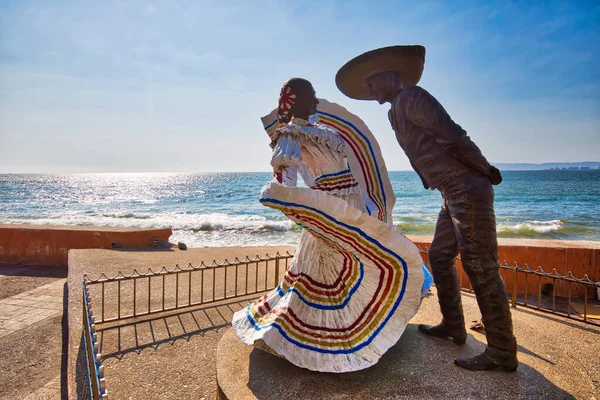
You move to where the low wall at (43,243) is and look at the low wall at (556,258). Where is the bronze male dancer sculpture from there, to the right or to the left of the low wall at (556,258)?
right

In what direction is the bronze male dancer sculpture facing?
to the viewer's left

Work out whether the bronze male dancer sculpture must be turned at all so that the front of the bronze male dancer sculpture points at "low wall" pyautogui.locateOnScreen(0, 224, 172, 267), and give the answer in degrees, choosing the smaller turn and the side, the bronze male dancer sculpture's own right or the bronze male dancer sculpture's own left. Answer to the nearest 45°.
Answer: approximately 45° to the bronze male dancer sculpture's own right

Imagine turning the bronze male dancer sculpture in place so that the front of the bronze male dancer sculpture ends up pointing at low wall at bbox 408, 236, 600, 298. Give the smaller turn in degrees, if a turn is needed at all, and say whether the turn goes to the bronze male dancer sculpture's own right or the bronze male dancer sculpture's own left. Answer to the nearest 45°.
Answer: approximately 90° to the bronze male dancer sculpture's own right

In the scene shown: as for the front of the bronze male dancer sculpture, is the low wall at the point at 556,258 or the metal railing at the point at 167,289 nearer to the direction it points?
the metal railing

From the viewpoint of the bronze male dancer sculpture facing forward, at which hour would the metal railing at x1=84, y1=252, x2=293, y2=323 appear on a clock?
The metal railing is roughly at 1 o'clock from the bronze male dancer sculpture.

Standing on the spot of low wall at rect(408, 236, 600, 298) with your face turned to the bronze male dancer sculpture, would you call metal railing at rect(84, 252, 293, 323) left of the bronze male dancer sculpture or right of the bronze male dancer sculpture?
right
